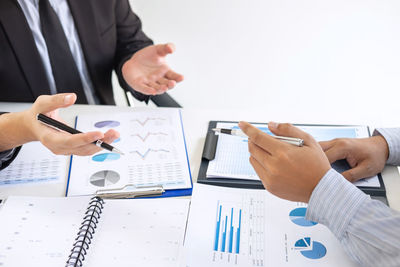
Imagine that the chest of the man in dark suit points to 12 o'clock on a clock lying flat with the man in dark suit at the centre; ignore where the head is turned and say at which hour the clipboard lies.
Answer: The clipboard is roughly at 11 o'clock from the man in dark suit.

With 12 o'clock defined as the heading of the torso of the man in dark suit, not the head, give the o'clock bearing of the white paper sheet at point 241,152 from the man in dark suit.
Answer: The white paper sheet is roughly at 11 o'clock from the man in dark suit.

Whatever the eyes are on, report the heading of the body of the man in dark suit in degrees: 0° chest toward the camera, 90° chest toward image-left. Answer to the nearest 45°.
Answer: approximately 0°
